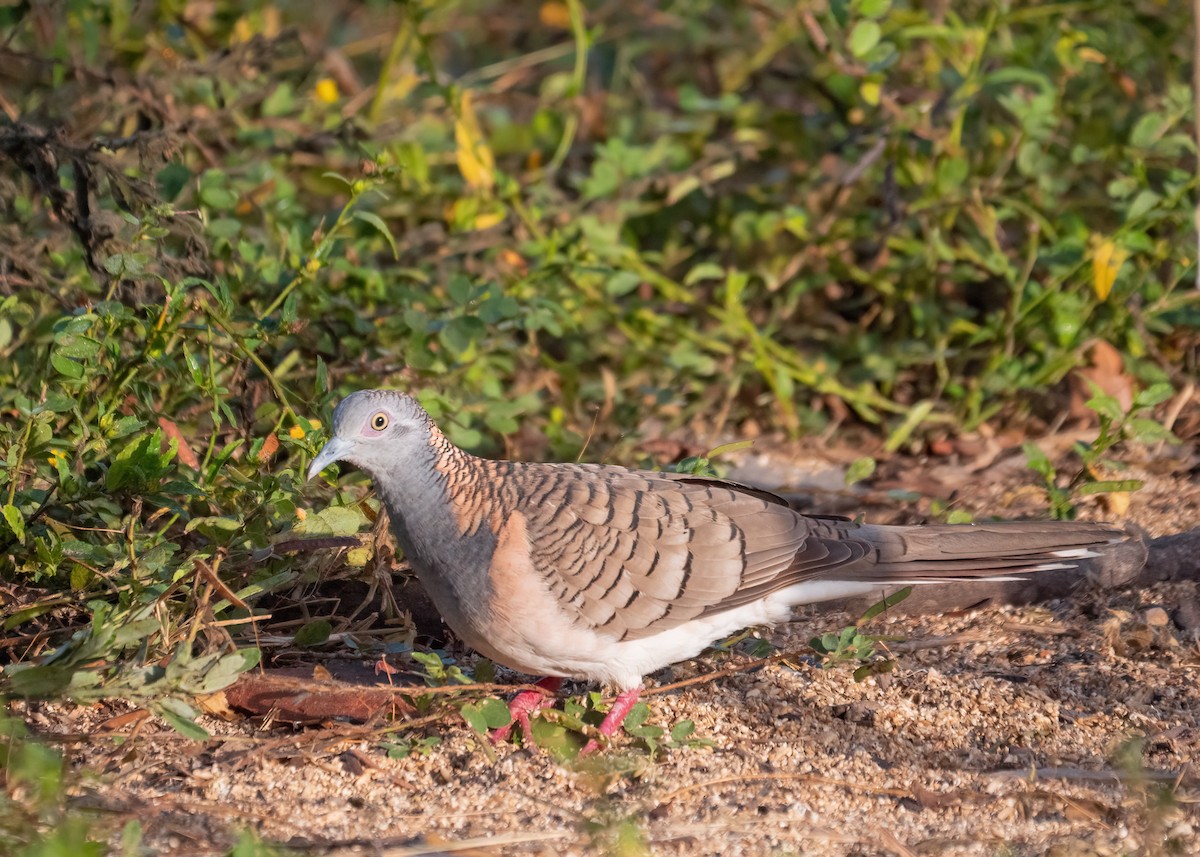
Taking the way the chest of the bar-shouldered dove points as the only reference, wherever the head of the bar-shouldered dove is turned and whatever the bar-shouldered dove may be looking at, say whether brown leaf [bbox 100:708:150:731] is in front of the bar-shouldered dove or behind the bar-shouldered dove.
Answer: in front

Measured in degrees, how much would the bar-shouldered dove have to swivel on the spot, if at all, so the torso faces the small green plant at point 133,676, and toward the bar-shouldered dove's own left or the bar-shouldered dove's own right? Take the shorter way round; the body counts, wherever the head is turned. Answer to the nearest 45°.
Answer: approximately 45° to the bar-shouldered dove's own left

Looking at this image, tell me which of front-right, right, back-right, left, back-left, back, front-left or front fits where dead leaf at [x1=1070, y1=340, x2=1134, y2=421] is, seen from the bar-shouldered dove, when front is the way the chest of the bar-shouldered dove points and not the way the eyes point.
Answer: back-right

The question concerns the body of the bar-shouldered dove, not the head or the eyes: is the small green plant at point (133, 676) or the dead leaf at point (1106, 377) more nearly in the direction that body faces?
the small green plant

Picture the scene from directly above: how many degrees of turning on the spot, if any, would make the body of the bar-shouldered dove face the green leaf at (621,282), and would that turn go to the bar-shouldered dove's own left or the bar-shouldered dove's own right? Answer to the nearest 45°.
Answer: approximately 90° to the bar-shouldered dove's own right

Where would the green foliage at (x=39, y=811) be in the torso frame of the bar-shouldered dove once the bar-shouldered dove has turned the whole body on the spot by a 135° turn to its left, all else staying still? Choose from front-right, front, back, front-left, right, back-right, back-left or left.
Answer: right

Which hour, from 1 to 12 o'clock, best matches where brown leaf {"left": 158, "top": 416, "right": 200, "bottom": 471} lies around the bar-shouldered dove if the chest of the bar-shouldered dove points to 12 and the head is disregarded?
The brown leaf is roughly at 1 o'clock from the bar-shouldered dove.

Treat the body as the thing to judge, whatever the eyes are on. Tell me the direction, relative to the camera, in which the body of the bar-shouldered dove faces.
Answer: to the viewer's left

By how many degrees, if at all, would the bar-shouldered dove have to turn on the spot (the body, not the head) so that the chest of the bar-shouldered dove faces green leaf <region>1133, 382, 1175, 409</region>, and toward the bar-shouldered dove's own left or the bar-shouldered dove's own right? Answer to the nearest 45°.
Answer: approximately 135° to the bar-shouldered dove's own right

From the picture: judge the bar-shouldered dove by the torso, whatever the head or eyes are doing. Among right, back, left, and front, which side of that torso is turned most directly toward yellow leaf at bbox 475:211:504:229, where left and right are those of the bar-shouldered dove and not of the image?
right

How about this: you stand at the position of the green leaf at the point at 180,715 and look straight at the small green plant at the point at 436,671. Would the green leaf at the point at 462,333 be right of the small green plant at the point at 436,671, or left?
left

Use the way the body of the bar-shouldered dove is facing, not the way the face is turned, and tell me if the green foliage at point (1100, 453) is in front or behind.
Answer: behind

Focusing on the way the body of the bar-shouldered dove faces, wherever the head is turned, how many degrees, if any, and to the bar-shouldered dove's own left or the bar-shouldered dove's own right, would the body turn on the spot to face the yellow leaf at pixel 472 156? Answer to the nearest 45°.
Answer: approximately 90° to the bar-shouldered dove's own right

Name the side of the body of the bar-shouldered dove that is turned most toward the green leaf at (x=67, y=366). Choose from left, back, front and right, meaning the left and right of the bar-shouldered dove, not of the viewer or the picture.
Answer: front

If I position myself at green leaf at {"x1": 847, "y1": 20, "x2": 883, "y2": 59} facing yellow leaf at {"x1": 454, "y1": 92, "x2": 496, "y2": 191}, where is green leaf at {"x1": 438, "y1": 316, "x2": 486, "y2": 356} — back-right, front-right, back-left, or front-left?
front-left
